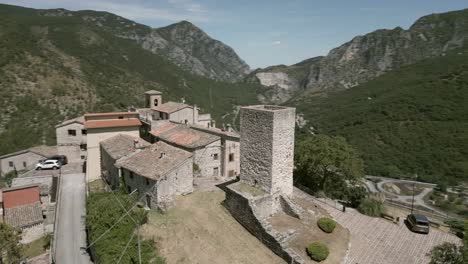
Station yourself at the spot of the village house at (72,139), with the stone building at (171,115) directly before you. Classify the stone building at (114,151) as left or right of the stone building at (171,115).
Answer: right

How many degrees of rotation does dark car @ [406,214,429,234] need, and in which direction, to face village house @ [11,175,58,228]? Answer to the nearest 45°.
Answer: approximately 90° to its left

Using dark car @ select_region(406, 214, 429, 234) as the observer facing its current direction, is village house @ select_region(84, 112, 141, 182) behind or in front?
in front

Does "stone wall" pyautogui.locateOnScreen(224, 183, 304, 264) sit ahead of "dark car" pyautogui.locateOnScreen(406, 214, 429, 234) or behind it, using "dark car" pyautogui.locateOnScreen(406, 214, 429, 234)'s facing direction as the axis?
ahead

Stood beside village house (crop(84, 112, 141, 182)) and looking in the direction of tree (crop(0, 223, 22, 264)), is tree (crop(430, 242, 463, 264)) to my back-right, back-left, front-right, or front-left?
front-left

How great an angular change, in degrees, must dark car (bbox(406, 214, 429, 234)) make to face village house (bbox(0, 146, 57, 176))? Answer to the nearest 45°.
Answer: approximately 90° to its left

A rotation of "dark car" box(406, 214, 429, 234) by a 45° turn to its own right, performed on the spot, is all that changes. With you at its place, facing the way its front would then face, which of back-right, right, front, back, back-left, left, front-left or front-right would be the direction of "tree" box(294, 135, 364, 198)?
left

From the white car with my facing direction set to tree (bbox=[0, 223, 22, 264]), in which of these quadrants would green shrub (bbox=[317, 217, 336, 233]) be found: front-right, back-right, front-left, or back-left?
front-left

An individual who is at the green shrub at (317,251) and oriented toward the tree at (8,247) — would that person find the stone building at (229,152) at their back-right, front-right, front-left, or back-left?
front-right
